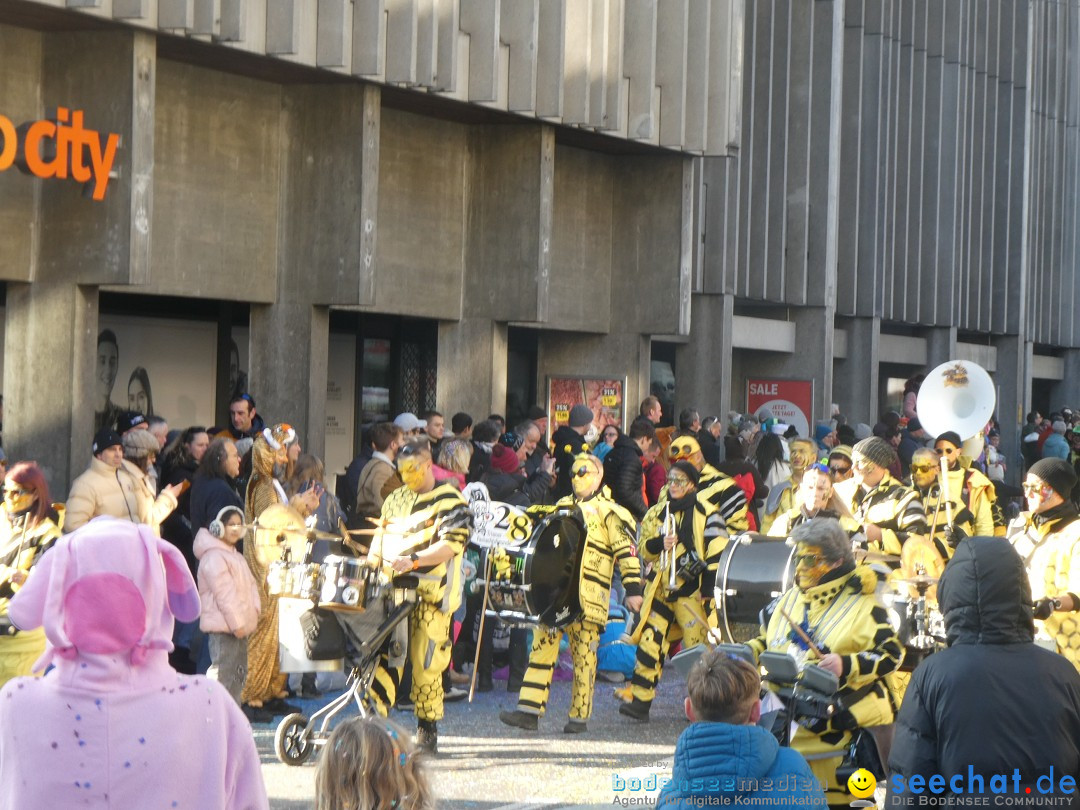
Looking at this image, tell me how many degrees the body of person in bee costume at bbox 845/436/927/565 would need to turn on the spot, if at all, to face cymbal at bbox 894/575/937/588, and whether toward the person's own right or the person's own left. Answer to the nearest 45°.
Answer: approximately 45° to the person's own left

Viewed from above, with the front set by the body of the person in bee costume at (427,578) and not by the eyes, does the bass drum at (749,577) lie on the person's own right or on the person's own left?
on the person's own left

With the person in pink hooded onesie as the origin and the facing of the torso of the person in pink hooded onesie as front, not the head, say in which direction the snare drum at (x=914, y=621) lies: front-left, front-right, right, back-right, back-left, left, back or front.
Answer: front-right

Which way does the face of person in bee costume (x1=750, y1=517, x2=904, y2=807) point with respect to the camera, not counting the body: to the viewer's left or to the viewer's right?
to the viewer's left

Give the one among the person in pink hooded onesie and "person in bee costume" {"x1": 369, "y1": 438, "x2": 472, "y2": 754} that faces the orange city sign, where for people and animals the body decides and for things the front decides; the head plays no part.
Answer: the person in pink hooded onesie

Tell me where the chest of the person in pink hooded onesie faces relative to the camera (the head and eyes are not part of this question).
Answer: away from the camera

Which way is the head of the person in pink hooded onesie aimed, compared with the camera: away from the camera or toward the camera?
away from the camera

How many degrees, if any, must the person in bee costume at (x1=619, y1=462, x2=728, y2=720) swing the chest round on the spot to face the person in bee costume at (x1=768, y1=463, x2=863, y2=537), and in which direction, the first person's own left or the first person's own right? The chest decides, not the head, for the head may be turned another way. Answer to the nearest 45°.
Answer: approximately 90° to the first person's own left

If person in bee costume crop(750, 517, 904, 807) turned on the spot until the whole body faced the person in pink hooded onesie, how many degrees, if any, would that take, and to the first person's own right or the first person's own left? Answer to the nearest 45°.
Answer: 0° — they already face them

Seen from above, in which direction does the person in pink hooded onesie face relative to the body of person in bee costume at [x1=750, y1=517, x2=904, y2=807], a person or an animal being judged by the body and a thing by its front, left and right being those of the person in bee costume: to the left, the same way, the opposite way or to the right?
to the right

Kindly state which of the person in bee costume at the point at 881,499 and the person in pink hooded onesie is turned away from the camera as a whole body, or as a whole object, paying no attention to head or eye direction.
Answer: the person in pink hooded onesie

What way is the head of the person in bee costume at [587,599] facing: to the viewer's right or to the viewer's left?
to the viewer's left

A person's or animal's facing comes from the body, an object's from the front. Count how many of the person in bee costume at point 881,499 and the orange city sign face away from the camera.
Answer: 0
